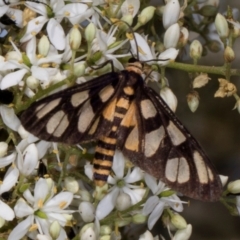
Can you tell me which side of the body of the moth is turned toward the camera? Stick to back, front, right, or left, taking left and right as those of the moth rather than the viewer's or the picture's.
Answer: back
